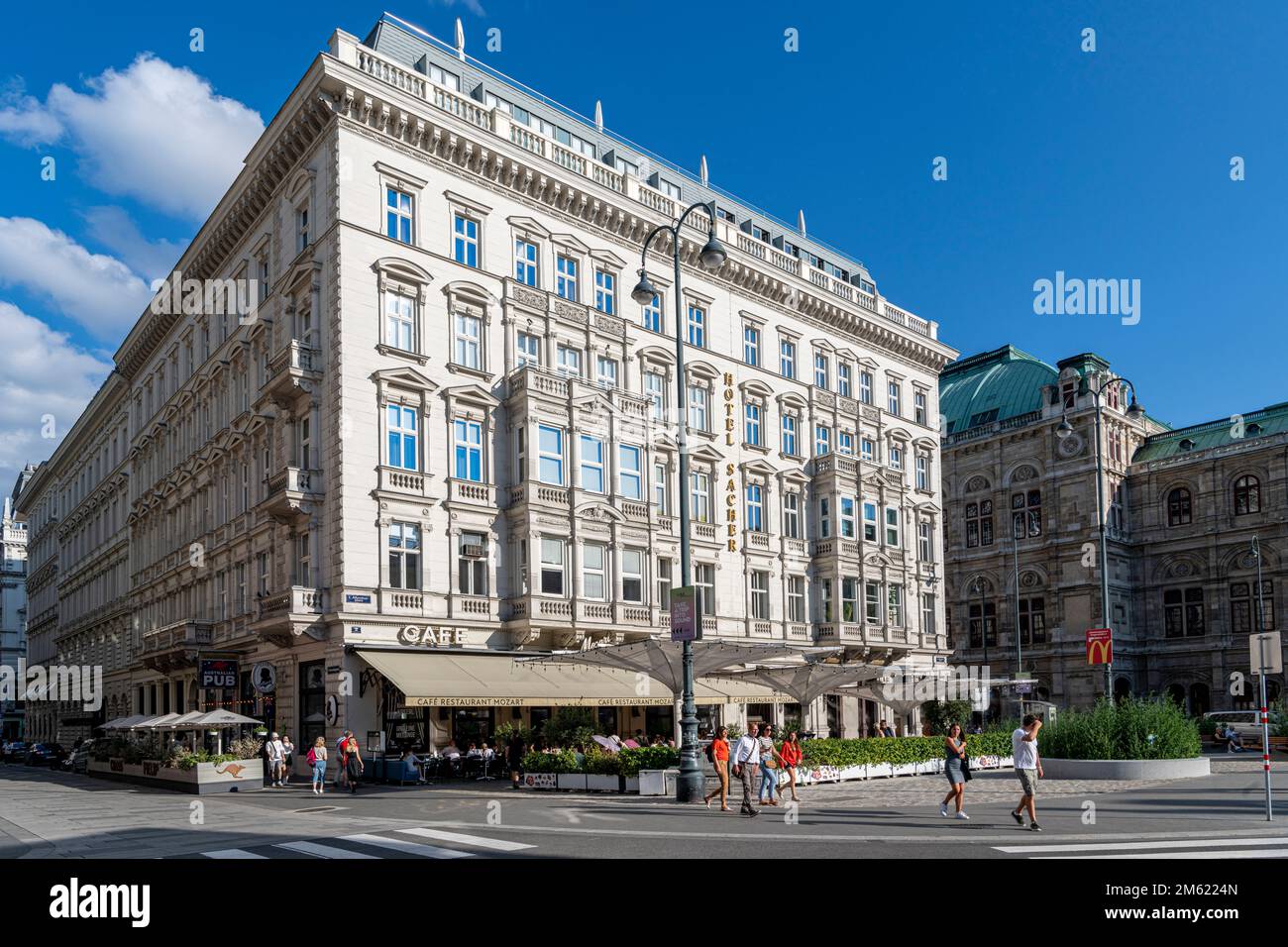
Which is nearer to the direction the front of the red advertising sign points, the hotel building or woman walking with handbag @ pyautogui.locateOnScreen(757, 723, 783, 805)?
the woman walking with handbag

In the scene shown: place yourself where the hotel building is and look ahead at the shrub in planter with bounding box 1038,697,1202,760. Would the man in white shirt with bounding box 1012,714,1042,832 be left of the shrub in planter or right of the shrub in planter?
right

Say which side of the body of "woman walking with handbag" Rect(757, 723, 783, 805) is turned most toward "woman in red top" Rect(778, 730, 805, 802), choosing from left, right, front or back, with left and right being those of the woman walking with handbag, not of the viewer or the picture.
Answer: left

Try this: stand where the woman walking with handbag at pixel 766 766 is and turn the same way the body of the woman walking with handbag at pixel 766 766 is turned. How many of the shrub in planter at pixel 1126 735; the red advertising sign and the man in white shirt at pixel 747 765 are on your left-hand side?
2

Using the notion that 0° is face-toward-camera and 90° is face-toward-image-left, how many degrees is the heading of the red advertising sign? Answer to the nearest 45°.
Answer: approximately 0°

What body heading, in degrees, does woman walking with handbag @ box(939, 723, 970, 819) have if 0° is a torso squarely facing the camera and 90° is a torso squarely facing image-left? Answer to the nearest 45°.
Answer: approximately 315°

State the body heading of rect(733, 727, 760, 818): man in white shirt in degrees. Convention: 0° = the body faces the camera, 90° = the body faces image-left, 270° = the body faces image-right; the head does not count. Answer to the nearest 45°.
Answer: approximately 315°
